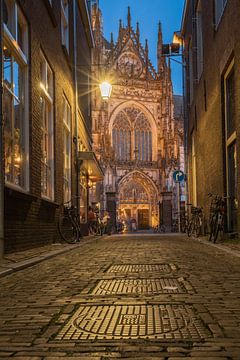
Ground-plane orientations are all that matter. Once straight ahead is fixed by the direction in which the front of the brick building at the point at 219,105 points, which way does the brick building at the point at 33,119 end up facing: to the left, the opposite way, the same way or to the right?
the opposite way

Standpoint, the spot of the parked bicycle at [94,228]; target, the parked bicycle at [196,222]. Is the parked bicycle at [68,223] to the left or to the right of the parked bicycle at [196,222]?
right

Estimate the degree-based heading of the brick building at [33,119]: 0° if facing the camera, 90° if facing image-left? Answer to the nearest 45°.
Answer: approximately 270°

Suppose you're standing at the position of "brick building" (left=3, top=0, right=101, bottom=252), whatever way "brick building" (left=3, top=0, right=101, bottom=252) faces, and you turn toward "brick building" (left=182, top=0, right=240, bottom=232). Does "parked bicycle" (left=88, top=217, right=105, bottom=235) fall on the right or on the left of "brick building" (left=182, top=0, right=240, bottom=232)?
left

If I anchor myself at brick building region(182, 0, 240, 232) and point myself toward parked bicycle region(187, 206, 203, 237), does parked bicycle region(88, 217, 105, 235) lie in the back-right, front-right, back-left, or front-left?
front-left

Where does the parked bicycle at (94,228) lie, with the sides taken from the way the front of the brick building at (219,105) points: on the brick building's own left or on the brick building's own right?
on the brick building's own right

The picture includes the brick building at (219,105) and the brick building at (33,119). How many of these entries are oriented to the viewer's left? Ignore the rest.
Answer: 1

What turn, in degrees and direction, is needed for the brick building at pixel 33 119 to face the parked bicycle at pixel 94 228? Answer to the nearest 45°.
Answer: approximately 90° to its left

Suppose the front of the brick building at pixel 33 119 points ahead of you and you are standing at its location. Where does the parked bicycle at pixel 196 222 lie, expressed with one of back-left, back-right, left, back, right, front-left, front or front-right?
front-left

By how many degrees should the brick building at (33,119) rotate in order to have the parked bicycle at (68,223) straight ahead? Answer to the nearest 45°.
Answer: approximately 90° to its left

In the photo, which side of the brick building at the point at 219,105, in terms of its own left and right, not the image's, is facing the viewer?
left

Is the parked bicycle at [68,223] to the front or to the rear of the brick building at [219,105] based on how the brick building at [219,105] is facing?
to the front
